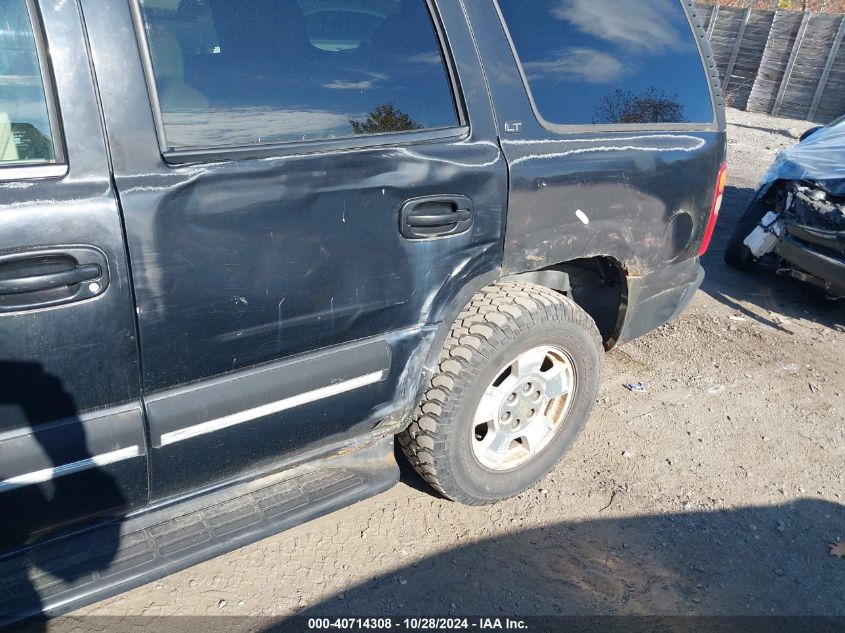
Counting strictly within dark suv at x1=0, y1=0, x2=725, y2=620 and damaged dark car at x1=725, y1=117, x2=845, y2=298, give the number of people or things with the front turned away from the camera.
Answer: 0

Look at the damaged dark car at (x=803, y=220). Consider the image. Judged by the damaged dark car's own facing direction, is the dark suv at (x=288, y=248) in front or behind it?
in front

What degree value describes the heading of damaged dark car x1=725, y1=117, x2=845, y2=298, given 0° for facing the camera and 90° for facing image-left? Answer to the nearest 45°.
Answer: approximately 45°

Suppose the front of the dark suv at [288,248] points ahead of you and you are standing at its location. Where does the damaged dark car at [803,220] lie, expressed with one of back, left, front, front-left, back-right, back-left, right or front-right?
back

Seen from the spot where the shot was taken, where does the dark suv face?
facing the viewer and to the left of the viewer
